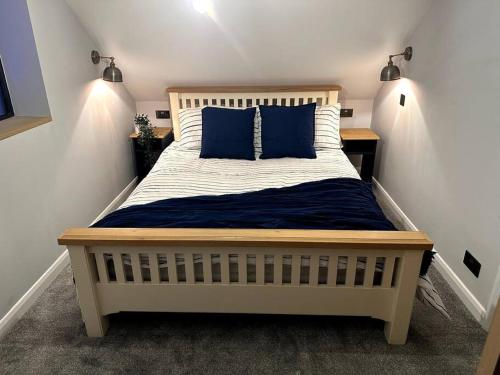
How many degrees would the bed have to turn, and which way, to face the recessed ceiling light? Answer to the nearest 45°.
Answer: approximately 180°

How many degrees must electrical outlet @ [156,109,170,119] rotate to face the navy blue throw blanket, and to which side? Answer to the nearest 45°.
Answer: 0° — it already faces it

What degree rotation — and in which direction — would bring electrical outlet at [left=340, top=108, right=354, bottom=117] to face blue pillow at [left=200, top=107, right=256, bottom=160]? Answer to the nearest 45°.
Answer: approximately 45° to its right

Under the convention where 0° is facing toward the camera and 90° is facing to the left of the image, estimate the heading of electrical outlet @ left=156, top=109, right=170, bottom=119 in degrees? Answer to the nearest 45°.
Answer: approximately 0°

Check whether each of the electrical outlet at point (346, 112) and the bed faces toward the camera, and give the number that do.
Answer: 2

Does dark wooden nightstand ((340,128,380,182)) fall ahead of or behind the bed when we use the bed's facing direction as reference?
behind

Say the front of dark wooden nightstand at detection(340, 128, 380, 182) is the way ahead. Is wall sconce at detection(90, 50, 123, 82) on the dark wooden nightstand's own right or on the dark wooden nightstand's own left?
on the dark wooden nightstand's own right
